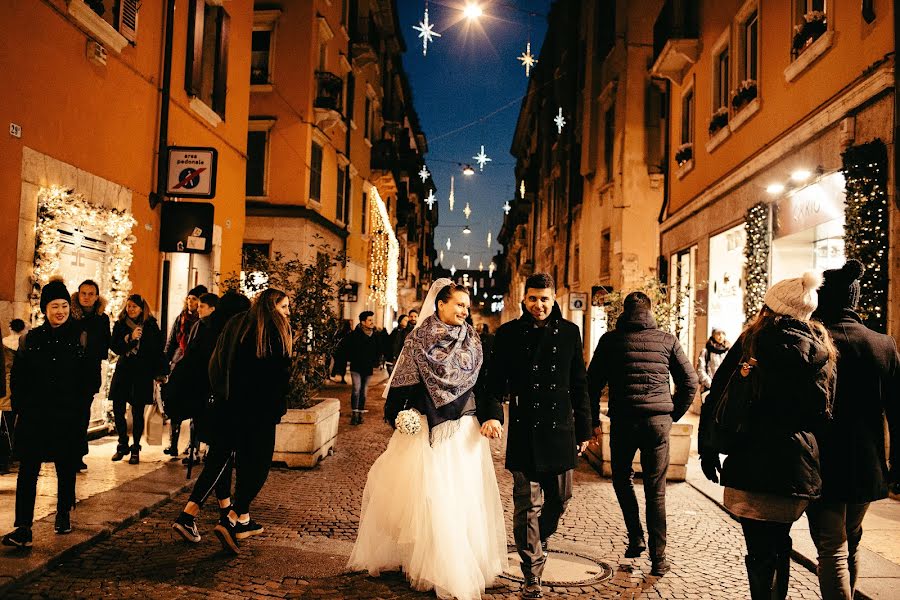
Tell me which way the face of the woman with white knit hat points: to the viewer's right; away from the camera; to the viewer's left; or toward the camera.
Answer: away from the camera

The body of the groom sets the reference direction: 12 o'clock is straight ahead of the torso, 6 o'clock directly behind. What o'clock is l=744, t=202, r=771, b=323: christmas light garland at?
The christmas light garland is roughly at 7 o'clock from the groom.

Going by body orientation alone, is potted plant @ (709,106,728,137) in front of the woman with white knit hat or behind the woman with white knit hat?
in front

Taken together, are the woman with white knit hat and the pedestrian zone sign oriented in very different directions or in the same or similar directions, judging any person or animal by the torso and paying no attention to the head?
very different directions

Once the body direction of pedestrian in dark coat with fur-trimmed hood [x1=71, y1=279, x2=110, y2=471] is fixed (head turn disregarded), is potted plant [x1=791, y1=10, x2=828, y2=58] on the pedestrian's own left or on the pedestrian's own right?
on the pedestrian's own left

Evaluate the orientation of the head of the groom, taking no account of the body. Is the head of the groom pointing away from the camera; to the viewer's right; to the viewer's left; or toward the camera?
toward the camera

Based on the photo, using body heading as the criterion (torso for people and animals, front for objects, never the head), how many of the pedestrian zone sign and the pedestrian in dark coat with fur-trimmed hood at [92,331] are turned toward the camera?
2

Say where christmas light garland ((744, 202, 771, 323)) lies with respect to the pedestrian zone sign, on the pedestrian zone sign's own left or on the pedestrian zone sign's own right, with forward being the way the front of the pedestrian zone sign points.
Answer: on the pedestrian zone sign's own left

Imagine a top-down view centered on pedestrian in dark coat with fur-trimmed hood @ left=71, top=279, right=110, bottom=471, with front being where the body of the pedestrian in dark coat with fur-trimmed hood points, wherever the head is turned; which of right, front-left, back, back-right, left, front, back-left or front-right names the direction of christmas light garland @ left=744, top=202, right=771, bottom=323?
left

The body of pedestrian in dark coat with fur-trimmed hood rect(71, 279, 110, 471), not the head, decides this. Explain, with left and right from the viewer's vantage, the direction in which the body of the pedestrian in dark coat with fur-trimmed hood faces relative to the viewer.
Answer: facing the viewer

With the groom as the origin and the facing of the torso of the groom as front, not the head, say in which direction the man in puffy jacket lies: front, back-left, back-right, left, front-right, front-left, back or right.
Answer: back-left

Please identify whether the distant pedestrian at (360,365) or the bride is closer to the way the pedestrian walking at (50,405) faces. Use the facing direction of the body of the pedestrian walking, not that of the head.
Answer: the bride

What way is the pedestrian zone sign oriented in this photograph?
toward the camera

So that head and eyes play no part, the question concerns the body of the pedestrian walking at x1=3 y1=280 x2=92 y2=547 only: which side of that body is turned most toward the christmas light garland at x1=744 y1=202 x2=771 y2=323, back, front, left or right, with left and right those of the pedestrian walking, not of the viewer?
left

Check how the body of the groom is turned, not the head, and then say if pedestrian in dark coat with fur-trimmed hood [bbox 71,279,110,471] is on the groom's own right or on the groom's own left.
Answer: on the groom's own right

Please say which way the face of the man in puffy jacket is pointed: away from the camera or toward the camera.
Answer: away from the camera

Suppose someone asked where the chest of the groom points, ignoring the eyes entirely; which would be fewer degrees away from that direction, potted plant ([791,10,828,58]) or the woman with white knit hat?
the woman with white knit hat
